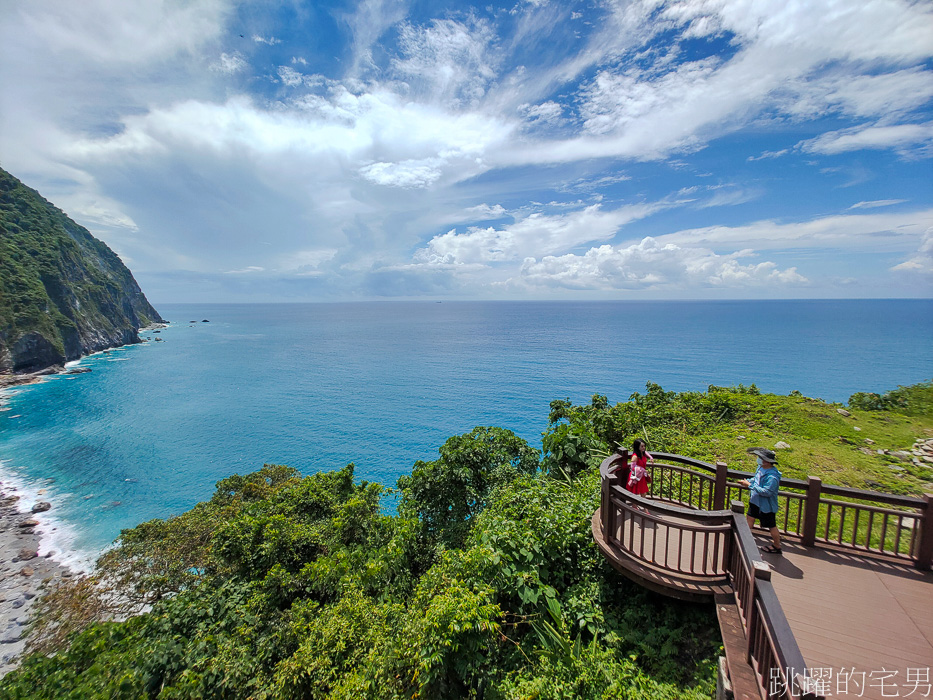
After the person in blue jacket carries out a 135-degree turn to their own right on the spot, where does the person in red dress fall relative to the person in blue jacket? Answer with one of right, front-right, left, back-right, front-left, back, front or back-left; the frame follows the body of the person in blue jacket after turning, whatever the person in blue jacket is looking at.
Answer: back-left

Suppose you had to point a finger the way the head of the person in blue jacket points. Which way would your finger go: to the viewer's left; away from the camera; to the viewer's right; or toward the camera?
to the viewer's left

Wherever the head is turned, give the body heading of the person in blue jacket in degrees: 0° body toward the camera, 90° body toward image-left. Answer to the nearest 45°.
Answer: approximately 90°
